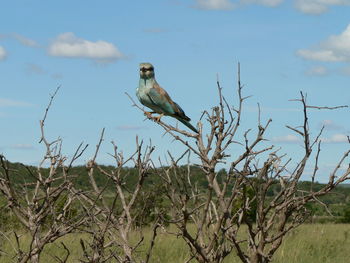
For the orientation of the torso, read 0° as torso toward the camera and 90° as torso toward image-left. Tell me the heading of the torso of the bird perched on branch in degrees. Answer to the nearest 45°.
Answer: approximately 45°
